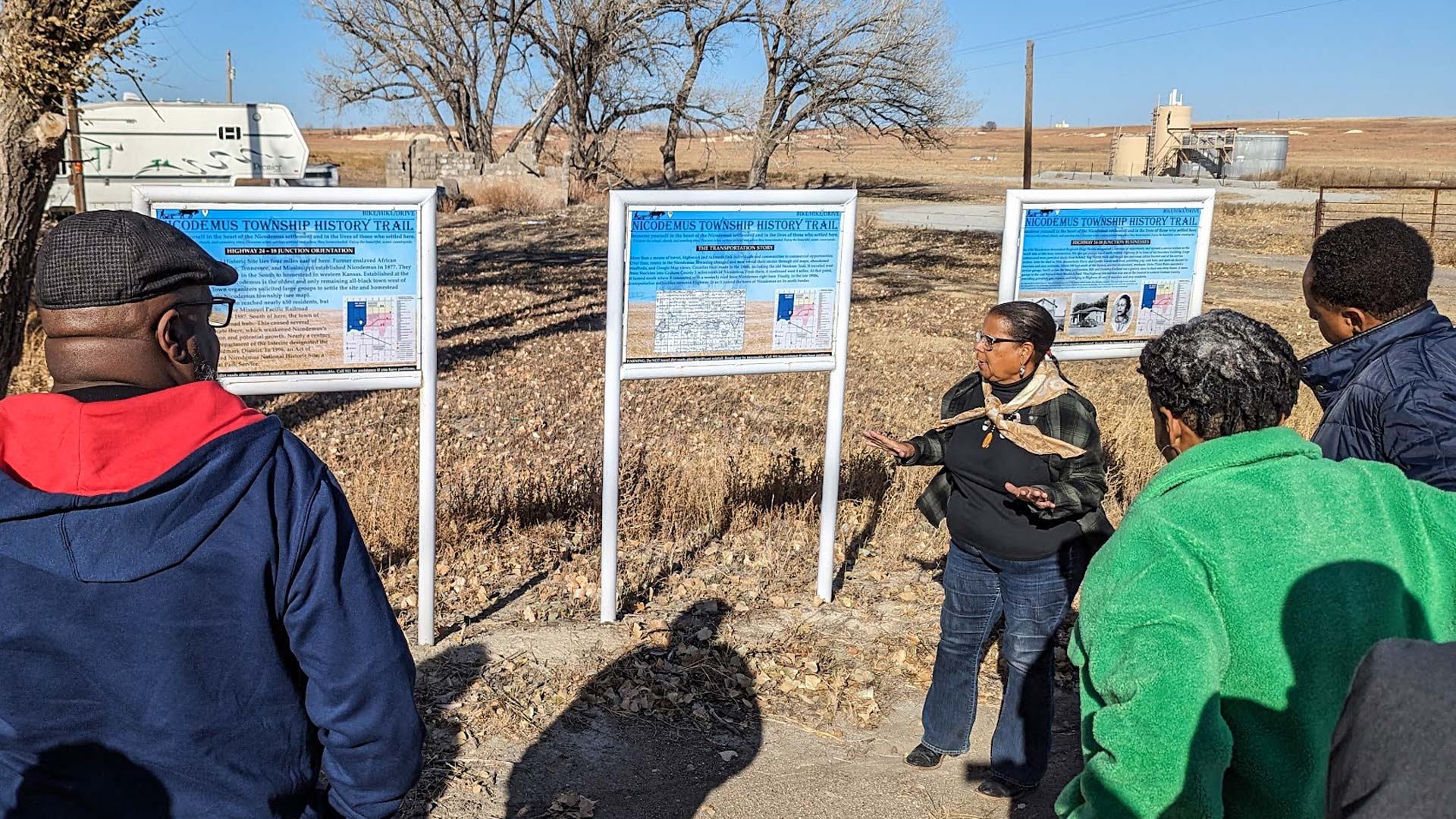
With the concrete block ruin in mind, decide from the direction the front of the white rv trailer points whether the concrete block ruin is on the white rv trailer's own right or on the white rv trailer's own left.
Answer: on the white rv trailer's own left

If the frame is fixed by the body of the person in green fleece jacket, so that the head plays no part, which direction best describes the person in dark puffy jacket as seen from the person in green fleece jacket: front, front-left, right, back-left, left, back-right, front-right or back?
front-right

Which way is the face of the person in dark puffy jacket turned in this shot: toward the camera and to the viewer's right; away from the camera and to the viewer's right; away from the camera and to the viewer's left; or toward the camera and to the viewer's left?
away from the camera and to the viewer's left

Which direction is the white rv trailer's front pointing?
to the viewer's right

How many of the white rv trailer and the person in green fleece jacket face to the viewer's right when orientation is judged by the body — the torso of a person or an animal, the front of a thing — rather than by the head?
1

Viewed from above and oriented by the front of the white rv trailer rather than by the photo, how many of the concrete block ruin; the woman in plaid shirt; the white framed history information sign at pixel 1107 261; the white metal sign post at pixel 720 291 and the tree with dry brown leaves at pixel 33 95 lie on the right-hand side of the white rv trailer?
4

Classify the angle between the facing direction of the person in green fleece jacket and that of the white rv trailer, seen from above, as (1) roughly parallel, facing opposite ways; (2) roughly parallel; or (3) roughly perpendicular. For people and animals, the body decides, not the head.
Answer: roughly perpendicular

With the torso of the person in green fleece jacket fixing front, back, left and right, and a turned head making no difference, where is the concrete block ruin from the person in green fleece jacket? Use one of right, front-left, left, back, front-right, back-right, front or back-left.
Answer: front

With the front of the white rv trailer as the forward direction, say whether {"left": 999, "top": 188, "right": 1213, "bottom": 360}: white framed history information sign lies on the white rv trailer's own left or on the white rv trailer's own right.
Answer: on the white rv trailer's own right

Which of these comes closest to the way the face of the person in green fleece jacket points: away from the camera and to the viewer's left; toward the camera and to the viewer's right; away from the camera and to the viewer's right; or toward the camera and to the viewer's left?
away from the camera and to the viewer's left

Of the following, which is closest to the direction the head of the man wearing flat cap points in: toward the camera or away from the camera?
away from the camera

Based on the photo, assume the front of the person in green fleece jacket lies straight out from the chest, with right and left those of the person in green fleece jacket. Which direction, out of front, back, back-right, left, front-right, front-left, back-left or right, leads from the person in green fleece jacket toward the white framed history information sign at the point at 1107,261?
front-right

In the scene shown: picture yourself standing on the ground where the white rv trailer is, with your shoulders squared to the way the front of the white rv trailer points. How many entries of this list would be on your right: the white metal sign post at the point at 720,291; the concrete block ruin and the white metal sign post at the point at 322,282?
2

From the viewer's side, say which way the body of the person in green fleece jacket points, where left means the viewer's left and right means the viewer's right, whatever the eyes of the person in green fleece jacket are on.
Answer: facing away from the viewer and to the left of the viewer

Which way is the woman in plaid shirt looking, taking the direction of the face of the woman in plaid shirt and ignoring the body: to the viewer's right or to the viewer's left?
to the viewer's left

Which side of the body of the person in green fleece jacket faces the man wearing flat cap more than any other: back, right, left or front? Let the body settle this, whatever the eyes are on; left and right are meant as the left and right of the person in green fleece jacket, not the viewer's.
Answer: left

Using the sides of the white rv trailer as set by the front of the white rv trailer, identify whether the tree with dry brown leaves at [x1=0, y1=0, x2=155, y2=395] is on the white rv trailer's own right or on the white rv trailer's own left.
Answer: on the white rv trailer's own right
